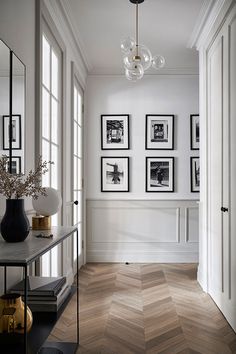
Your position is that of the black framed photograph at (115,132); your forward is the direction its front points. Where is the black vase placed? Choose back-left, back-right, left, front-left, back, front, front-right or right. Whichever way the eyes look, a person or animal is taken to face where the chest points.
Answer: front

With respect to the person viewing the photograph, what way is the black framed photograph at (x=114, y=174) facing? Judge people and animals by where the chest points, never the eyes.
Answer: facing the viewer

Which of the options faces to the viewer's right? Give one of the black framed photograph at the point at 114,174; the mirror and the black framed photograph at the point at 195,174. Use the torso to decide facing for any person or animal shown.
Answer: the mirror

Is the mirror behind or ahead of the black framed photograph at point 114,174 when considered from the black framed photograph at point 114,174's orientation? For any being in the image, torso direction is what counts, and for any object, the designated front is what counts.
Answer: ahead

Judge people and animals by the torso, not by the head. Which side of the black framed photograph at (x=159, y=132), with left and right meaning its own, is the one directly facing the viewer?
front

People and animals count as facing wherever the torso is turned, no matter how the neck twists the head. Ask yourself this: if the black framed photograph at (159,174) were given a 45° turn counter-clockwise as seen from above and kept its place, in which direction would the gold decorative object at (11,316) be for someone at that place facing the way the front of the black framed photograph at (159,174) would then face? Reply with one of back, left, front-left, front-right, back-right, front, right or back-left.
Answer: front-right

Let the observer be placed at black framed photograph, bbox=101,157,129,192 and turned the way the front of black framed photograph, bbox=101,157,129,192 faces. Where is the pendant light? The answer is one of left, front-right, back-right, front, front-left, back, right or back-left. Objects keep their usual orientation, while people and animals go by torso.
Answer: front

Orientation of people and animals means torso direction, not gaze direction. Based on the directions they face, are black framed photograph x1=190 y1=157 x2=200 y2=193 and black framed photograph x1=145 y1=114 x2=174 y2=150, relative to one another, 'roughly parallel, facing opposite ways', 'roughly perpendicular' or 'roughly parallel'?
roughly parallel

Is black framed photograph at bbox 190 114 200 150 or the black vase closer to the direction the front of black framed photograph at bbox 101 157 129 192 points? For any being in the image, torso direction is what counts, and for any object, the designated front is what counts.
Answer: the black vase

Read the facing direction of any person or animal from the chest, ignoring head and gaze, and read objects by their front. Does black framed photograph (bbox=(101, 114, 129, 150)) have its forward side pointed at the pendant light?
yes

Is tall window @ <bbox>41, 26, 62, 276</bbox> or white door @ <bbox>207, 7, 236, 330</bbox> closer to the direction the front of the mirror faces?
the white door

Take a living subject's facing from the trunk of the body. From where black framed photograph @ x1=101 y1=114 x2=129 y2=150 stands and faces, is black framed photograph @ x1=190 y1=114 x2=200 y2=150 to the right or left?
on its left

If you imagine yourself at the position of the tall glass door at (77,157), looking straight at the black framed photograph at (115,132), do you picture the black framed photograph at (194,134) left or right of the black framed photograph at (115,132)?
right

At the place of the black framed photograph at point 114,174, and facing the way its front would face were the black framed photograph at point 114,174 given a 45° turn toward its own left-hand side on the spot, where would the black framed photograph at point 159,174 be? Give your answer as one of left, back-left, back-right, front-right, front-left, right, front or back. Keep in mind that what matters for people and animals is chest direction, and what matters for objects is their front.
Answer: front-left

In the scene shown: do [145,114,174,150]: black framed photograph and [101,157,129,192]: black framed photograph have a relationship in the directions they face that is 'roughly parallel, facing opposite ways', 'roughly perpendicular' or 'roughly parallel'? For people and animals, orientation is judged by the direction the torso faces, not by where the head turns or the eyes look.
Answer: roughly parallel

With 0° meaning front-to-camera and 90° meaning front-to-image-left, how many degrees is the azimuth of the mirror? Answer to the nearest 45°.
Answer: approximately 270°

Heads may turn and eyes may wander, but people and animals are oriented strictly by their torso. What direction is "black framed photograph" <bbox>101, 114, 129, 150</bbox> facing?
toward the camera

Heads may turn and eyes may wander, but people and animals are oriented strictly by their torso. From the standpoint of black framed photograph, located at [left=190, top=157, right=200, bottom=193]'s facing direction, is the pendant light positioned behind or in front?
in front

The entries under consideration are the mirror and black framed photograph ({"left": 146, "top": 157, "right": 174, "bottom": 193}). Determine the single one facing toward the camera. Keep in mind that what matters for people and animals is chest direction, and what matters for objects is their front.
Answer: the black framed photograph
